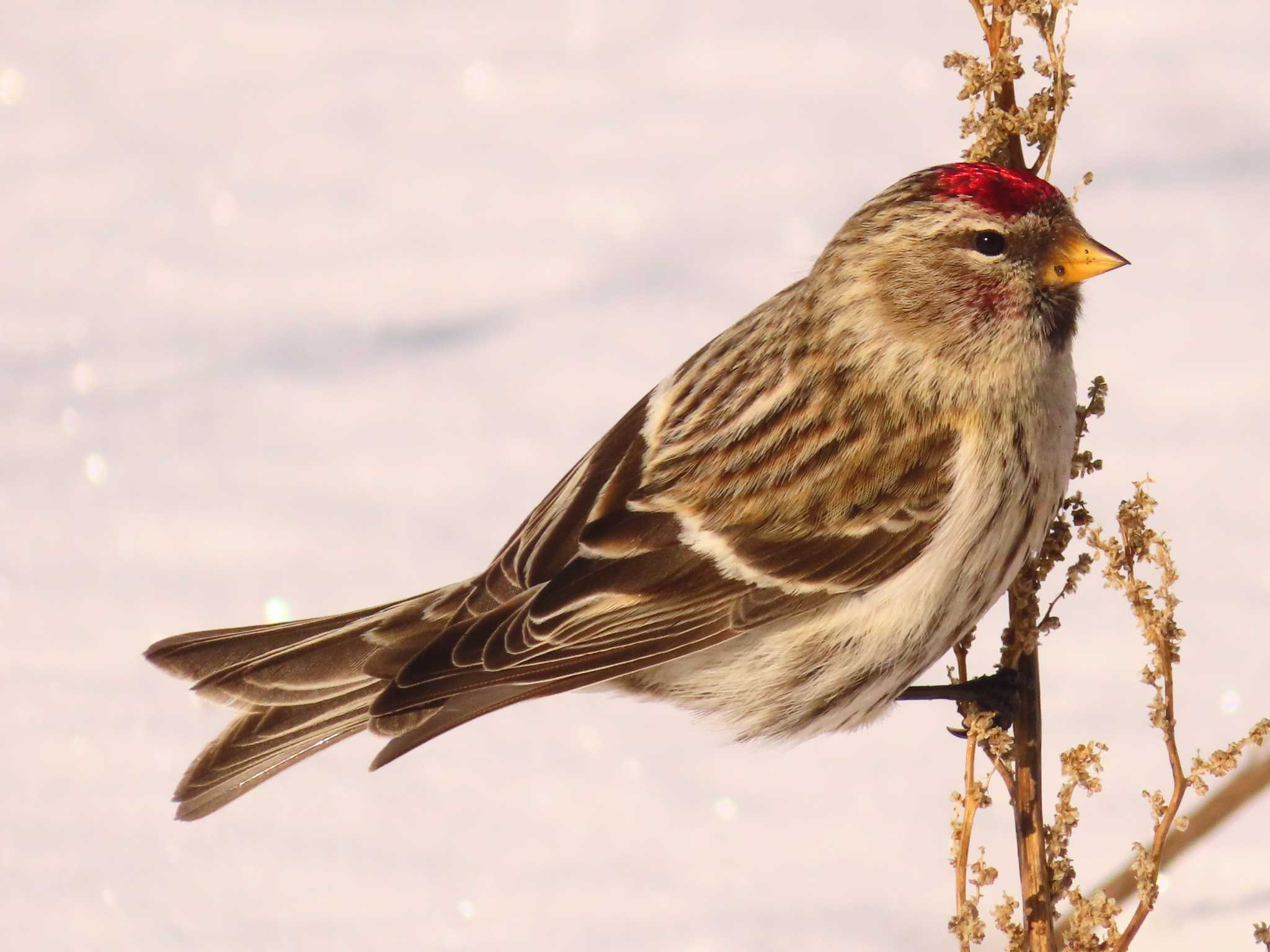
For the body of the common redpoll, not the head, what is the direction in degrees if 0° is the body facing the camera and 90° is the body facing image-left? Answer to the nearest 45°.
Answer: approximately 270°
